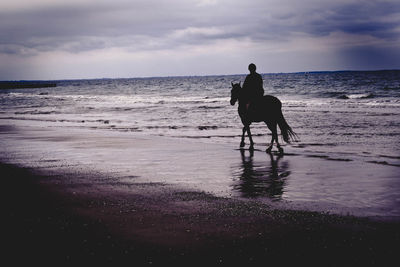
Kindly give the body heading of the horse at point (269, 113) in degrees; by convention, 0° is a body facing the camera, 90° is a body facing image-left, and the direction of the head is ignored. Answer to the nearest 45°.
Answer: approximately 135°
